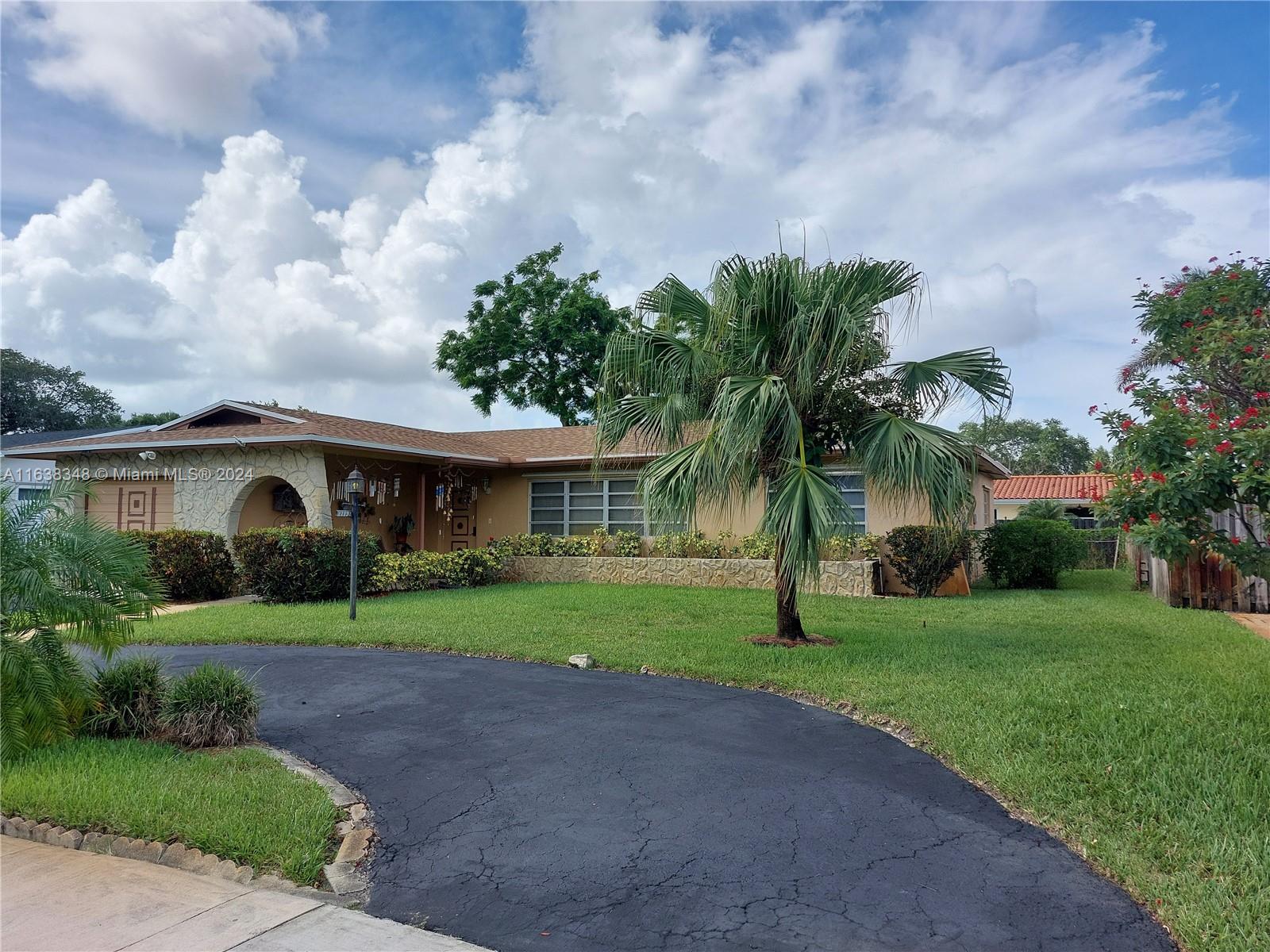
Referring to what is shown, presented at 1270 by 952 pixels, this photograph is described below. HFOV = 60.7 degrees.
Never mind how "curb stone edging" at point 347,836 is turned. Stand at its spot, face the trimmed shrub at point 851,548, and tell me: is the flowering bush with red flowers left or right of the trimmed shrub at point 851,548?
right

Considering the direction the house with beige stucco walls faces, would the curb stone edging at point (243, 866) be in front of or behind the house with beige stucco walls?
in front

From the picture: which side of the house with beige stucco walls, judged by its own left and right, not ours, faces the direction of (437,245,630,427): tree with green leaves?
back

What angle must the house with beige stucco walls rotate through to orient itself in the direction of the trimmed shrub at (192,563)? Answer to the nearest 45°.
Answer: approximately 45° to its right

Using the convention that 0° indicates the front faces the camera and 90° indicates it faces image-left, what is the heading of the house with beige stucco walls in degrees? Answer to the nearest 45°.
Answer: approximately 0°

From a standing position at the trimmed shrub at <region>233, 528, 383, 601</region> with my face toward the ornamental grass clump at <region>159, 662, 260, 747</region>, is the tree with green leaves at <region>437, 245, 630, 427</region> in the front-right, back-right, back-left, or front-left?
back-left

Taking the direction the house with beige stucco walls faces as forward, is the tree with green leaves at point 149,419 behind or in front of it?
behind

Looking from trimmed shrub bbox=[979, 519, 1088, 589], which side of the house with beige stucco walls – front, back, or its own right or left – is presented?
left

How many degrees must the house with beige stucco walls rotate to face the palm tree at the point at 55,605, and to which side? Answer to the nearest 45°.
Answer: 0° — it already faces it

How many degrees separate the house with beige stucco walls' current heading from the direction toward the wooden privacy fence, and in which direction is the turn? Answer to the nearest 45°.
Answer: approximately 45° to its left

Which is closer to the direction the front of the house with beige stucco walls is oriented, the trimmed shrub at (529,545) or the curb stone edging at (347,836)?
the curb stone edging
